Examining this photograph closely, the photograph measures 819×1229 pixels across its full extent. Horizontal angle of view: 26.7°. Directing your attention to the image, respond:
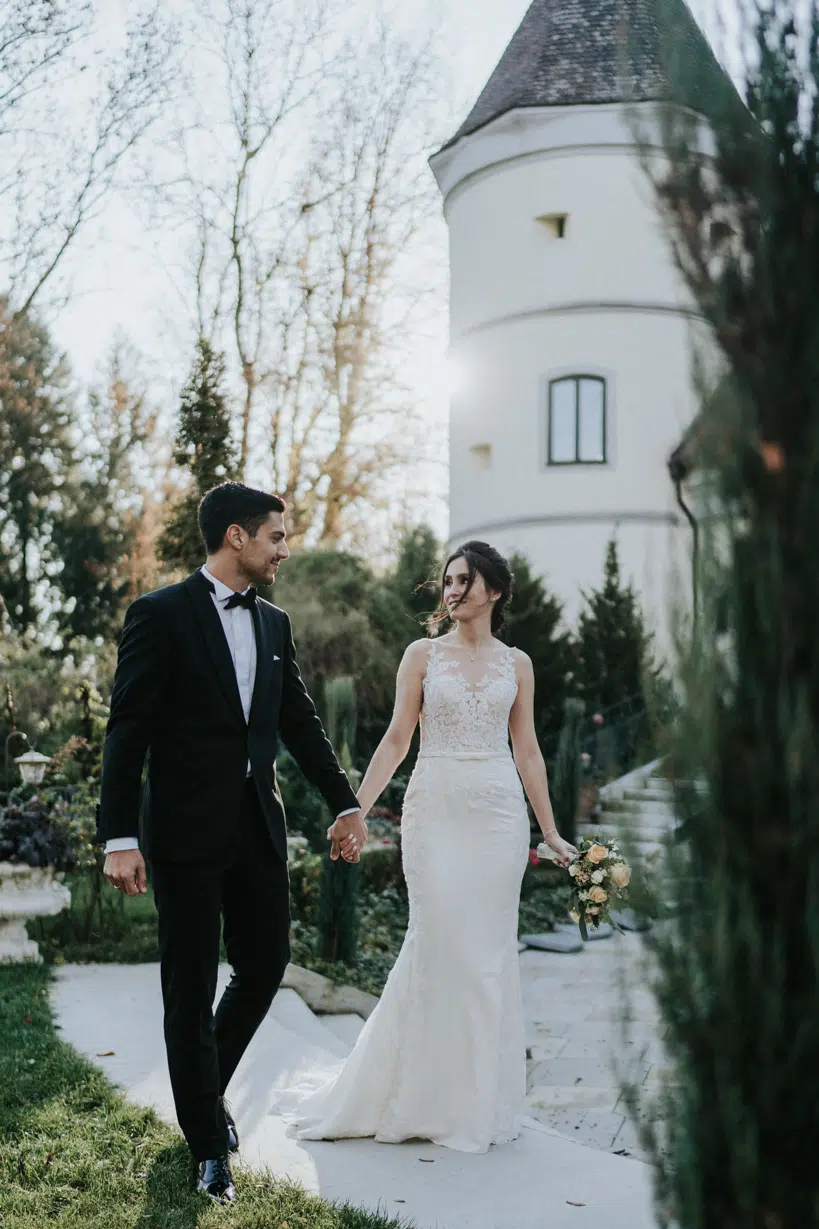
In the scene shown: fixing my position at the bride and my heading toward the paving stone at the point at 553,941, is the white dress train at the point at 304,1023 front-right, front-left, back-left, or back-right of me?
front-left

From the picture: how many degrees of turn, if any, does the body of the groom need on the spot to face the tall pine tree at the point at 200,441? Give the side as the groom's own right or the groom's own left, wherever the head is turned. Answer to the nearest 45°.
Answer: approximately 135° to the groom's own left

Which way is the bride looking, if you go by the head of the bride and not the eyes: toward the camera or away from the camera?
toward the camera

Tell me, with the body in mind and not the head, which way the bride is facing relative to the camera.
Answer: toward the camera

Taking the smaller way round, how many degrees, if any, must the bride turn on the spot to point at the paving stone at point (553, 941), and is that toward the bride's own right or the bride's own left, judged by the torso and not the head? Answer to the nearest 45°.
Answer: approximately 180°

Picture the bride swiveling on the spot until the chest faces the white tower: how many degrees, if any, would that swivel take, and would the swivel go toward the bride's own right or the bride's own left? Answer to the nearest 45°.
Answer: approximately 180°

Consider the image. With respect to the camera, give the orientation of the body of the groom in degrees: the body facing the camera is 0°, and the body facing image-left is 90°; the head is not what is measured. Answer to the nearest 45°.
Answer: approximately 315°

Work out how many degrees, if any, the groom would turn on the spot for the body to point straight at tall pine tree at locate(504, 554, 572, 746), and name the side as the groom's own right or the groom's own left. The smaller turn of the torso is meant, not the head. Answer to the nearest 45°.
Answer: approximately 135° to the groom's own left

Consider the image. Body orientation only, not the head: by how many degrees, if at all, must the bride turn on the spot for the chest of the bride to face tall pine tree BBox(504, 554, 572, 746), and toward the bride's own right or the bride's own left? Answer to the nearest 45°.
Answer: approximately 180°

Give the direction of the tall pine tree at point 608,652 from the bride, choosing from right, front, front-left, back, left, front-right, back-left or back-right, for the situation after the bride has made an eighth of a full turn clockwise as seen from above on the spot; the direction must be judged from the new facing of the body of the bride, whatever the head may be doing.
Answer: back-right

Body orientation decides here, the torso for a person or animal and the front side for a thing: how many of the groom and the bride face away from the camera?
0

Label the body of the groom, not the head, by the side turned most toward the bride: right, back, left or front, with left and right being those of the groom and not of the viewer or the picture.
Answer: left

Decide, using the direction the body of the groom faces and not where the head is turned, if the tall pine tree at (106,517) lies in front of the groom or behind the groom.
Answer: behind

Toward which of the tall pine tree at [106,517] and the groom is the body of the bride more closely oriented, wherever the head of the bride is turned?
the groom

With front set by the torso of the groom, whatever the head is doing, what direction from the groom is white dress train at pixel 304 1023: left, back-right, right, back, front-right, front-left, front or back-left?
back-left

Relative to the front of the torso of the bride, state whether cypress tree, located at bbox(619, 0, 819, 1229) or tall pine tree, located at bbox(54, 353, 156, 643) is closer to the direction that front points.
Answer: the cypress tree
